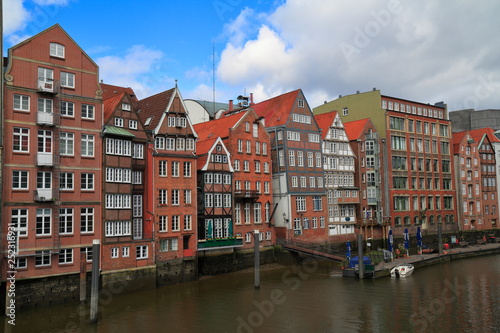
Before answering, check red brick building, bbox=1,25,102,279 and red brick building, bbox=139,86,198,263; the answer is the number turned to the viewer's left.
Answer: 0

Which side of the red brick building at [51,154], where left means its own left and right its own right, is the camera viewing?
front

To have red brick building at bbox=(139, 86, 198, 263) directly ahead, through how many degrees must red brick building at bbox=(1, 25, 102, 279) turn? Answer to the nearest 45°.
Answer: approximately 135° to its left

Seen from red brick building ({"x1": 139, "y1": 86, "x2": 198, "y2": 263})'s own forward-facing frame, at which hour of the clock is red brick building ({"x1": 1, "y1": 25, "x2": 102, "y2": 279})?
red brick building ({"x1": 1, "y1": 25, "x2": 102, "y2": 279}) is roughly at 3 o'clock from red brick building ({"x1": 139, "y1": 86, "x2": 198, "y2": 263}).

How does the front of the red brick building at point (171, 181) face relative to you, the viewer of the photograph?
facing the viewer and to the right of the viewer

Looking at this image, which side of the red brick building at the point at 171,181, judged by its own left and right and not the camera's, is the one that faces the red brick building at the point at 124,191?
right

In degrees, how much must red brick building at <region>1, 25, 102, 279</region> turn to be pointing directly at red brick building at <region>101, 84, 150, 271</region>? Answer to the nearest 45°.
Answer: approximately 135° to its left
